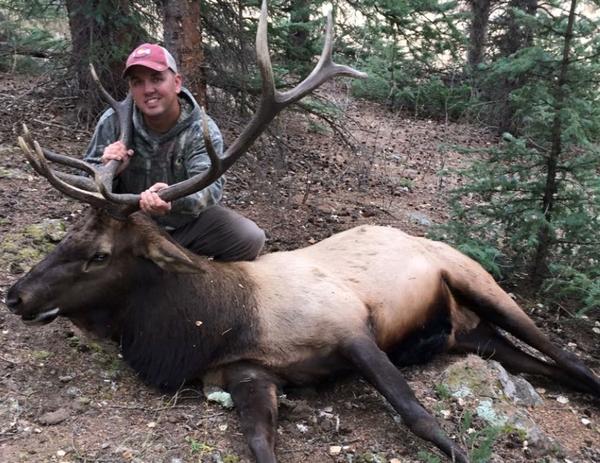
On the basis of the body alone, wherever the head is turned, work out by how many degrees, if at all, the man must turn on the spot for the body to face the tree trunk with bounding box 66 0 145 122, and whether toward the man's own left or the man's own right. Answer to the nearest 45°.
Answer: approximately 180°

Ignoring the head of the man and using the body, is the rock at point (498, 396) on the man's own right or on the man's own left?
on the man's own left

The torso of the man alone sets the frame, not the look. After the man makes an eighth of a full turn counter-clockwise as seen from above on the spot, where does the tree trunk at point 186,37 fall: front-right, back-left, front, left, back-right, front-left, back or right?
back-left

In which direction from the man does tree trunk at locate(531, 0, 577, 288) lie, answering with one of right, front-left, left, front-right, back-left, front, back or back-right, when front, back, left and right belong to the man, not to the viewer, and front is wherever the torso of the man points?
left

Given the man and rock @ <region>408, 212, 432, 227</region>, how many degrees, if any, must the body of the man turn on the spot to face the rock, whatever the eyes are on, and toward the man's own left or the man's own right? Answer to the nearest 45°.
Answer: approximately 135° to the man's own left

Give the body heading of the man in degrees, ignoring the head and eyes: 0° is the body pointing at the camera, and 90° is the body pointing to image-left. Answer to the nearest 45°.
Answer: approximately 0°
